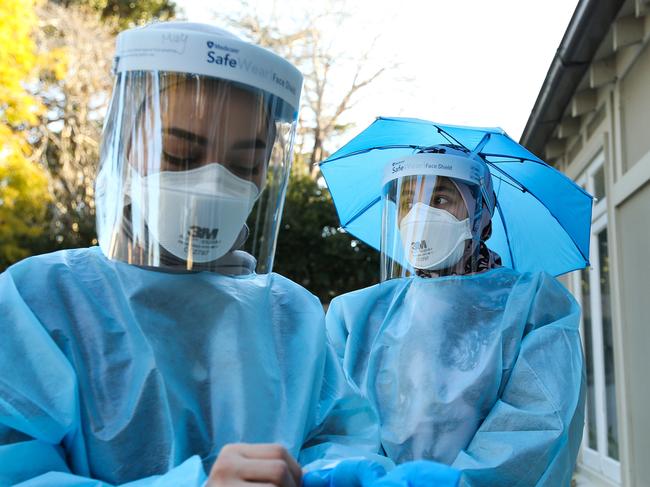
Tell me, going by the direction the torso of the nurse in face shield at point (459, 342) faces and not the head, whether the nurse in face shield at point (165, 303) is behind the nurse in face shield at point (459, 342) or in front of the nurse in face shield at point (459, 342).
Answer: in front

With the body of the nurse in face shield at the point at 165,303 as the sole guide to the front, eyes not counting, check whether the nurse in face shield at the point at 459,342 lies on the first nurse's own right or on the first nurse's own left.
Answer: on the first nurse's own left

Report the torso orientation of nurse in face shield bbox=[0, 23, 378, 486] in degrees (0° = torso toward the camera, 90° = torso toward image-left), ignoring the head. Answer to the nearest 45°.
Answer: approximately 0°

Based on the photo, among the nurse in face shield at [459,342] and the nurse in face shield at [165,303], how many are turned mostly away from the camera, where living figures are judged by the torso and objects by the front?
0

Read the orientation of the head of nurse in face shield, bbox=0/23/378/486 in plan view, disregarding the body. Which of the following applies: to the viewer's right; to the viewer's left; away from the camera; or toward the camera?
toward the camera
